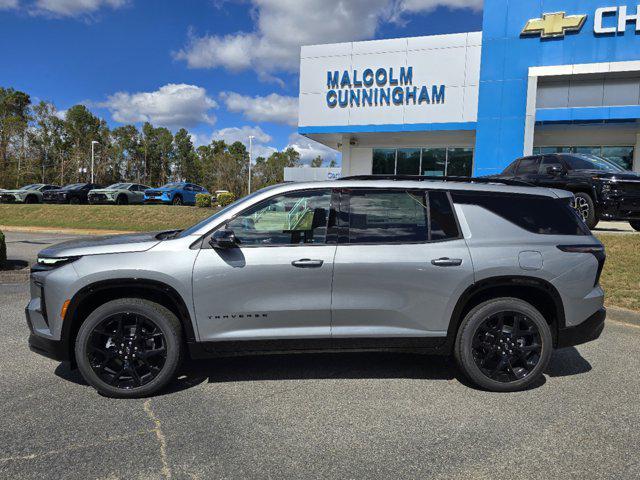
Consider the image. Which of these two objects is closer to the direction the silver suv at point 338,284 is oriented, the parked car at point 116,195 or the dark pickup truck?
the parked car

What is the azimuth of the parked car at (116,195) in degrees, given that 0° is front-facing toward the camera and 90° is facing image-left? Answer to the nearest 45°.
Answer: approximately 45°

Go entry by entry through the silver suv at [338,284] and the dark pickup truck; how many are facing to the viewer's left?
1

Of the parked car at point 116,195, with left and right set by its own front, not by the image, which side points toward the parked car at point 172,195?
left

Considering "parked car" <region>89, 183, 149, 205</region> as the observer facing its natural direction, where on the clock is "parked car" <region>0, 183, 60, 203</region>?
"parked car" <region>0, 183, 60, 203</region> is roughly at 3 o'clock from "parked car" <region>89, 183, 149, 205</region>.

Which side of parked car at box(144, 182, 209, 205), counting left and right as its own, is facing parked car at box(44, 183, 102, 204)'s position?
right

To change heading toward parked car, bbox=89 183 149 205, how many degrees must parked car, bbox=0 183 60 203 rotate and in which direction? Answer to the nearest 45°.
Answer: approximately 90° to its left

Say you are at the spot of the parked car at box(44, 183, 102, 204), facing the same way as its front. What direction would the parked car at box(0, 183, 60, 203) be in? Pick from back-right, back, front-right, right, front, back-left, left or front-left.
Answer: right

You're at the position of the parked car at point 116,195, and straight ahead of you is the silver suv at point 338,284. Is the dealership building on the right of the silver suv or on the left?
left

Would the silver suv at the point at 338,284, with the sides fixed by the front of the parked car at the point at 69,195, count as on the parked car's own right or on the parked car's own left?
on the parked car's own left

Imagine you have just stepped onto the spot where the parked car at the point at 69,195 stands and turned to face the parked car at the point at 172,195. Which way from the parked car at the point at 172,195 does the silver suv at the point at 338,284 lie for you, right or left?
right

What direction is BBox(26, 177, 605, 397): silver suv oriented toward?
to the viewer's left

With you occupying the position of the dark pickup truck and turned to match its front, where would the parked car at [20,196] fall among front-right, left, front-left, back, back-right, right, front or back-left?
back-right

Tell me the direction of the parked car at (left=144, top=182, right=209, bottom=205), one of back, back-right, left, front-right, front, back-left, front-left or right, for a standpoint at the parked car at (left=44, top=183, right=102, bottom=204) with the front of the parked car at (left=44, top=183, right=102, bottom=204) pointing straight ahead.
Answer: left

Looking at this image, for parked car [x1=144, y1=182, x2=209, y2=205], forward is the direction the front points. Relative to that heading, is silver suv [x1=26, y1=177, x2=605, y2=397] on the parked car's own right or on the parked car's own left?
on the parked car's own left

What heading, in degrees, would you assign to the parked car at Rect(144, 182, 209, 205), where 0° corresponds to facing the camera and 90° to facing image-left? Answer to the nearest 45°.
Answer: approximately 45°

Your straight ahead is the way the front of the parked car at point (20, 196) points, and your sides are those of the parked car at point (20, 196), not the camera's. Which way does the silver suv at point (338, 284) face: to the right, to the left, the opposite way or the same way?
to the right
